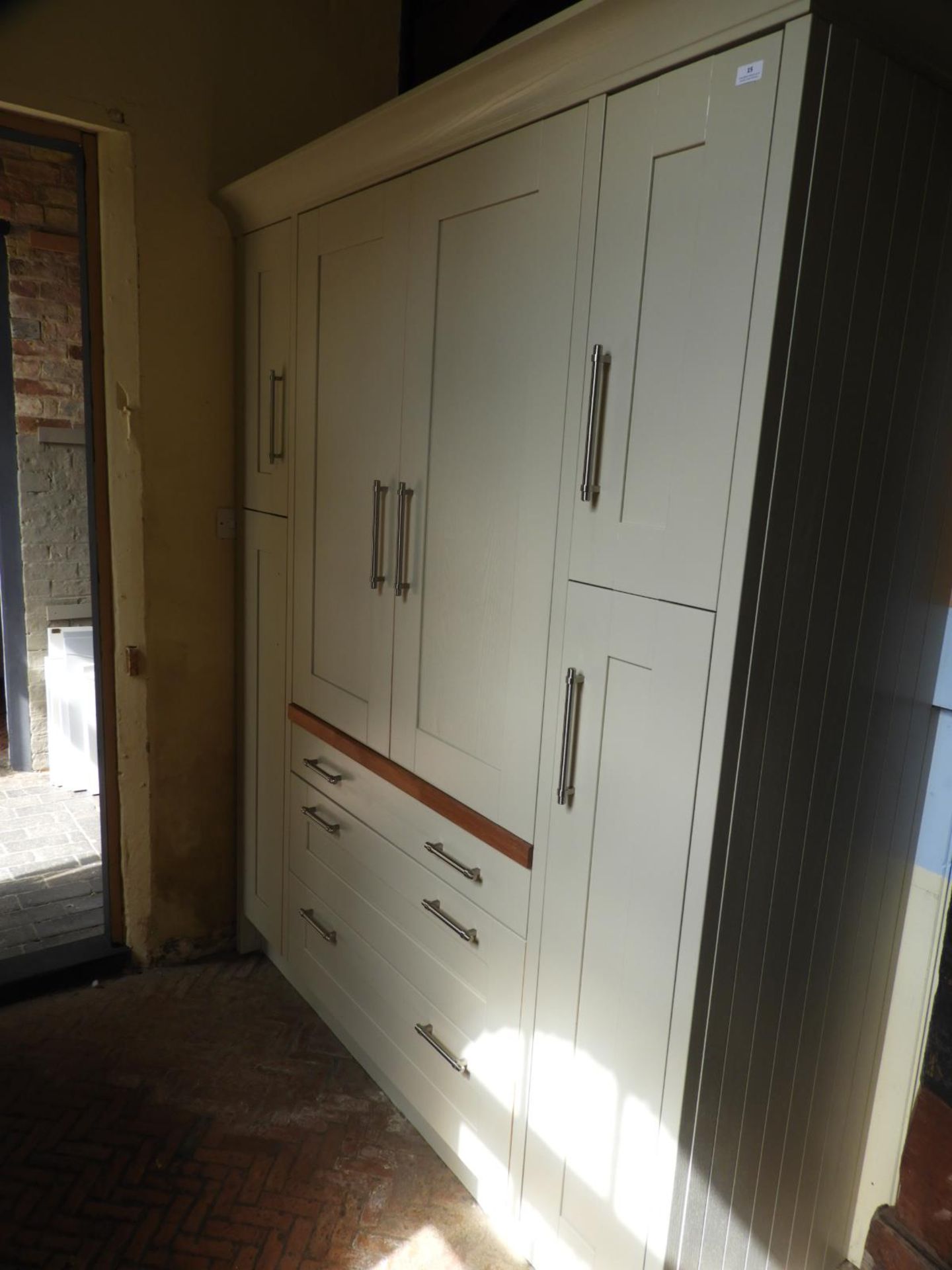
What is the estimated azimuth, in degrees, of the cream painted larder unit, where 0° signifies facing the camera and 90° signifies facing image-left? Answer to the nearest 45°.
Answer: approximately 45°
